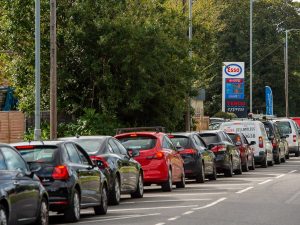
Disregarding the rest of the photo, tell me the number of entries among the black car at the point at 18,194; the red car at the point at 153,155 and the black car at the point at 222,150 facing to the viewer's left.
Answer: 0

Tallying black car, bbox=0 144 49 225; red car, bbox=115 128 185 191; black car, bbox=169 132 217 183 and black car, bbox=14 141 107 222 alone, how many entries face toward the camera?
0

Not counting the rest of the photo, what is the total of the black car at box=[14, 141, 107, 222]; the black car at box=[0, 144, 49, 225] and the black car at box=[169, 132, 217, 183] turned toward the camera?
0

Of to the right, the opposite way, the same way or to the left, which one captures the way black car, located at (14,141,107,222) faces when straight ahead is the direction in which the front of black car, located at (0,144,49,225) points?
the same way

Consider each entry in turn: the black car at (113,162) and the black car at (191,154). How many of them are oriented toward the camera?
0

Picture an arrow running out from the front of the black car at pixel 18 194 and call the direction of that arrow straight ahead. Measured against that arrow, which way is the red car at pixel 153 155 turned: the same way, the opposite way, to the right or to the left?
the same way

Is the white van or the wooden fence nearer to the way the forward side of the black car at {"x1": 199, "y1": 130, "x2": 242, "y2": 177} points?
the white van

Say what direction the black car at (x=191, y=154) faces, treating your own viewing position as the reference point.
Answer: facing away from the viewer and to the right of the viewer

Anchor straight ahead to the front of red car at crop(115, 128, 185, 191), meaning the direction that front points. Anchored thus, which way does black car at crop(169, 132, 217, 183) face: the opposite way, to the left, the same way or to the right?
the same way

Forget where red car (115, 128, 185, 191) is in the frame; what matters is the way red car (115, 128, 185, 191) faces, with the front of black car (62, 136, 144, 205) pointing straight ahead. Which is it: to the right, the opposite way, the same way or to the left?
the same way

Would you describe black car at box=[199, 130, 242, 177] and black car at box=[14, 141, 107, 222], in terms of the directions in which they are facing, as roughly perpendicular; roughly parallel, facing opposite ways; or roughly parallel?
roughly parallel

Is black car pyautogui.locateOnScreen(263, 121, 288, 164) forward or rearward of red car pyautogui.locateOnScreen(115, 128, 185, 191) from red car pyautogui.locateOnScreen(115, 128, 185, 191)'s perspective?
forward

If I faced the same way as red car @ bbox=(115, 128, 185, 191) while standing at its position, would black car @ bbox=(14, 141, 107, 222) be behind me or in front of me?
behind

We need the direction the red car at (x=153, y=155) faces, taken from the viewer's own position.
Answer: facing away from the viewer and to the right of the viewer

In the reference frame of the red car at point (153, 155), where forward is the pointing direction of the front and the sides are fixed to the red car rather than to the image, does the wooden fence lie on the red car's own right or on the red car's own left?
on the red car's own left

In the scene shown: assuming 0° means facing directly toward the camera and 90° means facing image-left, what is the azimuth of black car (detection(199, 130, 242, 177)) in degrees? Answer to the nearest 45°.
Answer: approximately 225°

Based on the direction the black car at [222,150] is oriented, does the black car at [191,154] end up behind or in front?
behind
